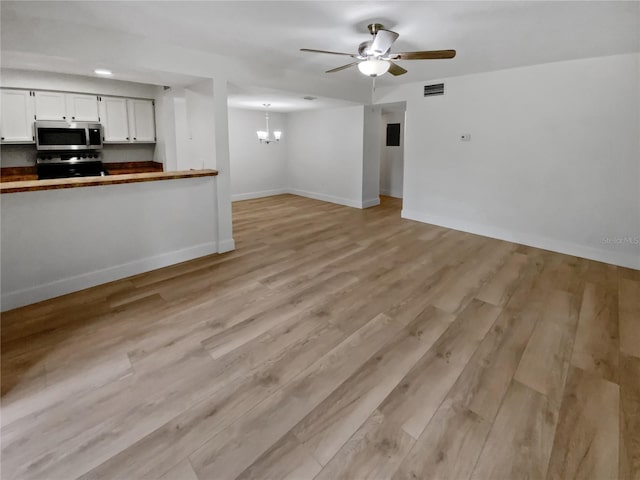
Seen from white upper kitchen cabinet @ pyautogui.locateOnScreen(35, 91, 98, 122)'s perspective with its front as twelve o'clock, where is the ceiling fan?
The ceiling fan is roughly at 11 o'clock from the white upper kitchen cabinet.

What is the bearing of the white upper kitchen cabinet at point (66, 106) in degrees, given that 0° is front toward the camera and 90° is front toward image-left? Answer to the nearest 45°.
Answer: approximately 0°

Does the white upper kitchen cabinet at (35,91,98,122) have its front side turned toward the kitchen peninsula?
yes

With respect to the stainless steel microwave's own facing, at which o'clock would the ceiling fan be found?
The ceiling fan is roughly at 11 o'clock from the stainless steel microwave.

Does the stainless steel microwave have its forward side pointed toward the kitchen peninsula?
yes

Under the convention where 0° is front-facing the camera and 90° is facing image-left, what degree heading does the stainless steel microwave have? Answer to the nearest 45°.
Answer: approximately 0°

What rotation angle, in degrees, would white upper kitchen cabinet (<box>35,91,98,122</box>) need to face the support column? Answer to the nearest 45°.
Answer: approximately 45° to its left
